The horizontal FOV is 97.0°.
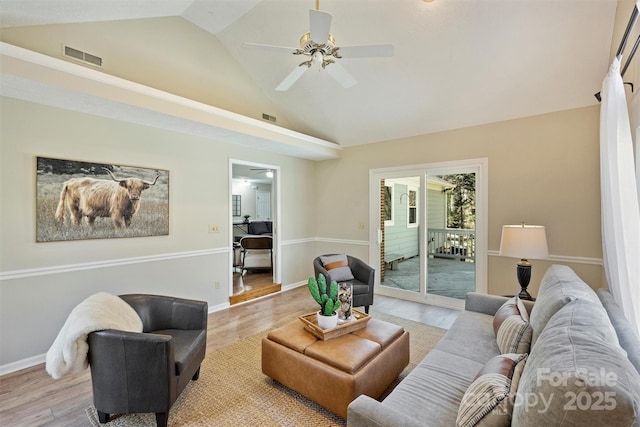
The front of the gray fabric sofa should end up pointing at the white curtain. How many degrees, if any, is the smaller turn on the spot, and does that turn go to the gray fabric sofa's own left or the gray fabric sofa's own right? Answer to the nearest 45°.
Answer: approximately 135° to the gray fabric sofa's own right

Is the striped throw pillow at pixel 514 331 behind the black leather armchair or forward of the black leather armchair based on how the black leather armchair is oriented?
forward

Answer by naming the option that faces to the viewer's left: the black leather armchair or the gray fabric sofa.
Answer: the gray fabric sofa

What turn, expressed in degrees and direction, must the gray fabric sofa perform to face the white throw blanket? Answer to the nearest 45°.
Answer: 0° — it already faces it

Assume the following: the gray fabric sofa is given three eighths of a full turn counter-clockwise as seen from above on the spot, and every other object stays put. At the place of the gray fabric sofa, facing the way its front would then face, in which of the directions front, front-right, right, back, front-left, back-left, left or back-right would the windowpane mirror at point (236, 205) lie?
back

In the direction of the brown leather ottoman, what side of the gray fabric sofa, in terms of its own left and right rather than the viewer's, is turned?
front

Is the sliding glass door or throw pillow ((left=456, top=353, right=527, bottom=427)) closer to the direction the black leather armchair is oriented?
the throw pillow

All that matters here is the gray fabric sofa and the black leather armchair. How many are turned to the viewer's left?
1

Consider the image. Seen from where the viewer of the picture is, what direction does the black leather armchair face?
facing the viewer and to the right of the viewer

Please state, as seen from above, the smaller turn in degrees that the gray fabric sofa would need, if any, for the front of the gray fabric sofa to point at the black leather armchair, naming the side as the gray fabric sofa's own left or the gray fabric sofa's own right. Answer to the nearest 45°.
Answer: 0° — it already faces it

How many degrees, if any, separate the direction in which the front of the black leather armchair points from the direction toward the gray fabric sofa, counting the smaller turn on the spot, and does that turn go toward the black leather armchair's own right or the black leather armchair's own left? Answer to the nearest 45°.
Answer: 0° — it already faces it

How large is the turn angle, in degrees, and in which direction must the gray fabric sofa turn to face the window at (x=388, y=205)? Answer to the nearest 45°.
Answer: approximately 45° to its right

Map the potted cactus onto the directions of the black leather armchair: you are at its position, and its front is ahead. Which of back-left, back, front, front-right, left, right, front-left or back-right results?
front-left

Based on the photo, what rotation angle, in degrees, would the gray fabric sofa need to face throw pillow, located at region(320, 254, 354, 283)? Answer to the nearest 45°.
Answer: approximately 45° to its right

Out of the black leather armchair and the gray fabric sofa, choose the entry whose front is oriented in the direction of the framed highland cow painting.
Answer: the gray fabric sofa

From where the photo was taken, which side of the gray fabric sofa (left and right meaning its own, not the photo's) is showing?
left

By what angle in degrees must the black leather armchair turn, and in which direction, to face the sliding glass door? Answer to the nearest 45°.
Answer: approximately 45° to its left

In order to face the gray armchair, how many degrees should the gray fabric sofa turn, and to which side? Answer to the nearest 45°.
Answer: approximately 45° to its right

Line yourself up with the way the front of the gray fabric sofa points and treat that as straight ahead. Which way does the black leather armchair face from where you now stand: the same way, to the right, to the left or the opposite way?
the opposite way
